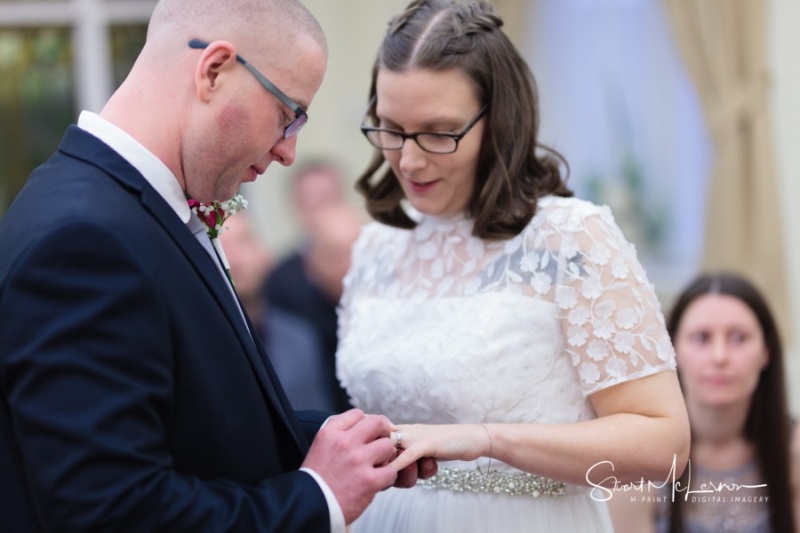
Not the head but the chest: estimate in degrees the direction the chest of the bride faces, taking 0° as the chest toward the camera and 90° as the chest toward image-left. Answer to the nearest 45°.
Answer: approximately 45°
